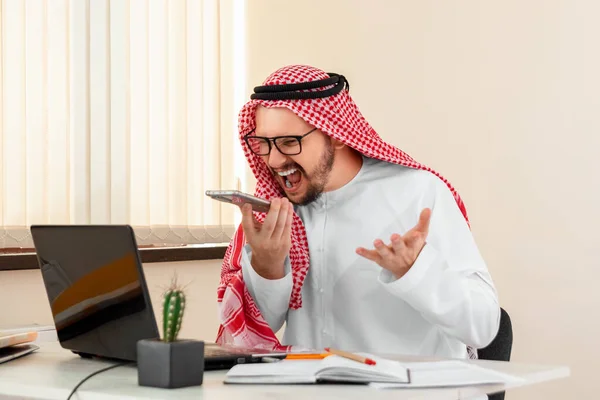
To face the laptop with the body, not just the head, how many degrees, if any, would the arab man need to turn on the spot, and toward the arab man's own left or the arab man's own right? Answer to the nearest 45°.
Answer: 0° — they already face it

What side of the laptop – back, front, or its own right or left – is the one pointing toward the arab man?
front

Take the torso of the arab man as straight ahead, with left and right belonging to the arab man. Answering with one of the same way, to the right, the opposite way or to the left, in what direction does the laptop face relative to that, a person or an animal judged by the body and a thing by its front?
the opposite way

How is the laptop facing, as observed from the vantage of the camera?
facing away from the viewer and to the right of the viewer

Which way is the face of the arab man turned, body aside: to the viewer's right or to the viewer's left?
to the viewer's left

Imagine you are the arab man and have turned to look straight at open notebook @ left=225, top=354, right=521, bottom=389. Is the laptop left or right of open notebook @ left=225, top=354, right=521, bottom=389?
right

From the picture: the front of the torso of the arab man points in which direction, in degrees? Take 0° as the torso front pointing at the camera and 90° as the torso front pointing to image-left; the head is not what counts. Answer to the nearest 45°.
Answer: approximately 45°

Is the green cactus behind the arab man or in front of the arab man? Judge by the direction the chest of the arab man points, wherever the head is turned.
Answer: in front

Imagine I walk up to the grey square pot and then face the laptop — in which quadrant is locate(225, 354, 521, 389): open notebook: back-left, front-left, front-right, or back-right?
back-right

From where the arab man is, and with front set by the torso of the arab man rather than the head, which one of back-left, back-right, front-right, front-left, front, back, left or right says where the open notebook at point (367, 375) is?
front-left
